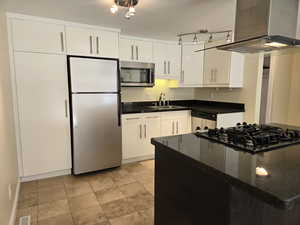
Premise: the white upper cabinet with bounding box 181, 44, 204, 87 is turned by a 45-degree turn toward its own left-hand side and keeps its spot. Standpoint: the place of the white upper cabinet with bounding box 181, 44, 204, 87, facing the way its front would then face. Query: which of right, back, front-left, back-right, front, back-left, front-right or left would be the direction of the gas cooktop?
front-right

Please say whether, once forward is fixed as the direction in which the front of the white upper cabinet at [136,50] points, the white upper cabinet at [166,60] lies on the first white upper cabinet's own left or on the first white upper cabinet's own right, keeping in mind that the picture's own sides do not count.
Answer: on the first white upper cabinet's own left

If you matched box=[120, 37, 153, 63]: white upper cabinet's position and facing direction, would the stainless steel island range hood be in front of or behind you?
in front

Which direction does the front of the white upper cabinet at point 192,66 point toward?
toward the camera

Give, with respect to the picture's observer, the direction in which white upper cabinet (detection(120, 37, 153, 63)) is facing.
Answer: facing the viewer and to the right of the viewer

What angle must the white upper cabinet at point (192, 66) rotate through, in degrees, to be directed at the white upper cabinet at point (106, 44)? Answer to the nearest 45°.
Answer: approximately 45° to its right

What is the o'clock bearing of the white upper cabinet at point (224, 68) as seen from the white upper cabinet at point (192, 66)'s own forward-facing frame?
the white upper cabinet at point (224, 68) is roughly at 10 o'clock from the white upper cabinet at point (192, 66).

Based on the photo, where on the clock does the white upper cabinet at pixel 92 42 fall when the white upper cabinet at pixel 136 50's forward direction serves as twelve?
the white upper cabinet at pixel 92 42 is roughly at 3 o'clock from the white upper cabinet at pixel 136 50.

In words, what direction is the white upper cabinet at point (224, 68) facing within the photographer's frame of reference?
facing the viewer and to the left of the viewer

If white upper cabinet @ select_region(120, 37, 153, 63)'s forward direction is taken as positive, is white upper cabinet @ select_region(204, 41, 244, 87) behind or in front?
in front

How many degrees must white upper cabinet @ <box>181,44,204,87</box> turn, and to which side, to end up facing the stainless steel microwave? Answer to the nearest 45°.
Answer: approximately 45° to its right

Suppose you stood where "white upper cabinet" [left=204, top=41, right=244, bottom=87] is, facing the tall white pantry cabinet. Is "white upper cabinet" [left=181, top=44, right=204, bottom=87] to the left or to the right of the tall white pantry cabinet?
right

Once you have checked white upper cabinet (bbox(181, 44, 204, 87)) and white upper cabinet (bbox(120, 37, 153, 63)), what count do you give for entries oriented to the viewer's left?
0

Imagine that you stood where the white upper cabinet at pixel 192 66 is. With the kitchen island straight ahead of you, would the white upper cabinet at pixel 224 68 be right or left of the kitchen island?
left

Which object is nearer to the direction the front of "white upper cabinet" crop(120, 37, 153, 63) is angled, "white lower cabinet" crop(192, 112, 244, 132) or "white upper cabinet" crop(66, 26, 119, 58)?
the white lower cabinet
